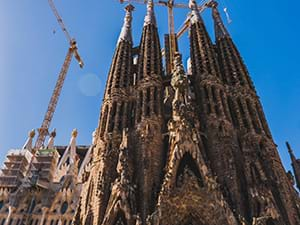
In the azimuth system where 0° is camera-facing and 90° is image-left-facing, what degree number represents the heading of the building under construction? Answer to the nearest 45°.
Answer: approximately 0°
